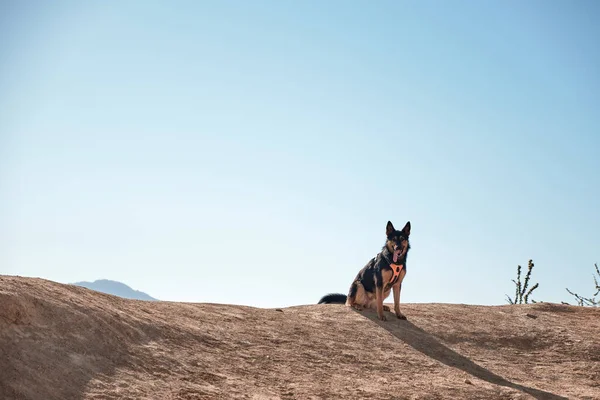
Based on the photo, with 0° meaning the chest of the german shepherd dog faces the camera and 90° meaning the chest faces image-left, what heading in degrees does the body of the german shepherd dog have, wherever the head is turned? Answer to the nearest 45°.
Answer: approximately 315°
